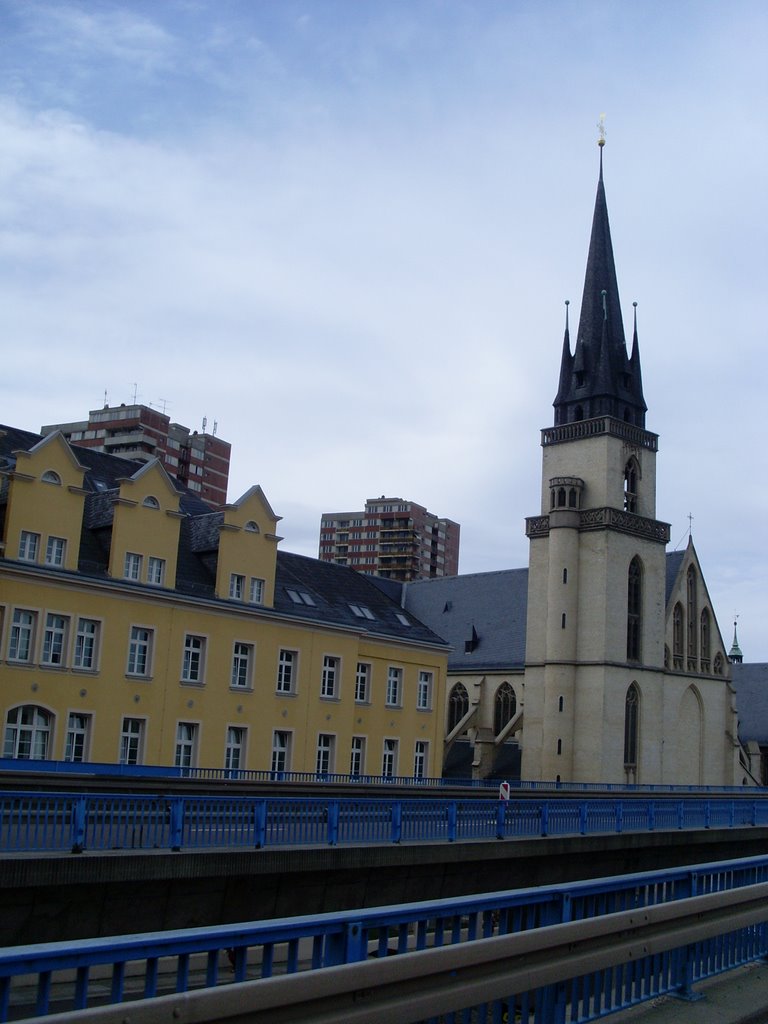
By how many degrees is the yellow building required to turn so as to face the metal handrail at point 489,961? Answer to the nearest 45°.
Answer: approximately 45° to its right

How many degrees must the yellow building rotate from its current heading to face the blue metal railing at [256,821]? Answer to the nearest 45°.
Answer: approximately 45° to its right

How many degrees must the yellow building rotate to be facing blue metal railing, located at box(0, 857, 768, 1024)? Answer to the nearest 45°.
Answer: approximately 45° to its right

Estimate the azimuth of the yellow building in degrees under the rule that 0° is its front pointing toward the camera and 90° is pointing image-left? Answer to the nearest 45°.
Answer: approximately 315°
